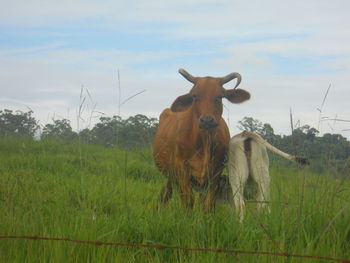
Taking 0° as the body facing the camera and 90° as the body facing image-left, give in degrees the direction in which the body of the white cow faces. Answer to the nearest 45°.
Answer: approximately 180°
